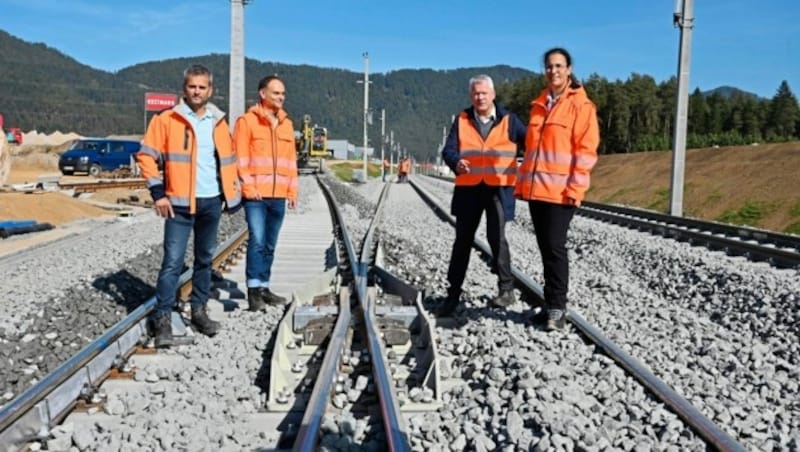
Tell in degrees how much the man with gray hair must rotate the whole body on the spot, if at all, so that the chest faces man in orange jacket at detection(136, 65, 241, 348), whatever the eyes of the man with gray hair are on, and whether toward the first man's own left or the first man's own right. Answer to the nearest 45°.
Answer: approximately 45° to the first man's own right

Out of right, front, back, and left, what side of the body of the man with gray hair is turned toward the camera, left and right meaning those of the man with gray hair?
front

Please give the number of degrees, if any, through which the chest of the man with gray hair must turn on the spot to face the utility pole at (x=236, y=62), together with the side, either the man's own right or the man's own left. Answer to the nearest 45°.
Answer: approximately 135° to the man's own right

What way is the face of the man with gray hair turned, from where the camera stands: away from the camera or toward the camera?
toward the camera

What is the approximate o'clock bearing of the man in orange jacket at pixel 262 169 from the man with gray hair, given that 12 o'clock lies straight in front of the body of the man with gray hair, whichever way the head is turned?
The man in orange jacket is roughly at 3 o'clock from the man with gray hair.
